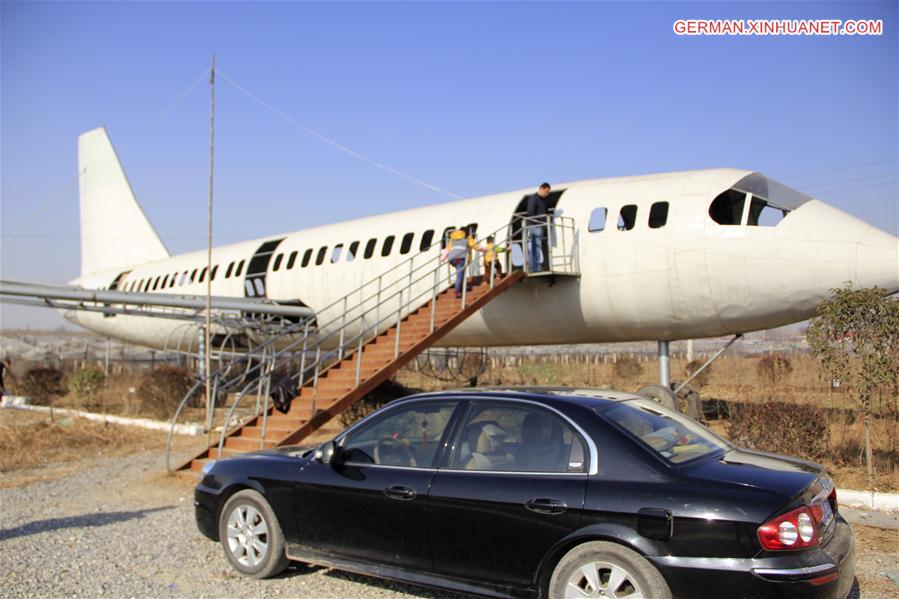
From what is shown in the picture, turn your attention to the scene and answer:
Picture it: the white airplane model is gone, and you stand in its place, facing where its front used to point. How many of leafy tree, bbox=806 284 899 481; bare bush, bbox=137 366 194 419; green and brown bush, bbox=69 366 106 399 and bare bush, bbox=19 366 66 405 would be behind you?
3

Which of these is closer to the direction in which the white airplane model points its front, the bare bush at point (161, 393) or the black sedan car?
the black sedan car

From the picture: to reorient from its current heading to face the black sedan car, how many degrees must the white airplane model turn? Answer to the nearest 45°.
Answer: approximately 45° to its right

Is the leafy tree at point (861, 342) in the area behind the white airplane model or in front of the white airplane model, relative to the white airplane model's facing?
in front

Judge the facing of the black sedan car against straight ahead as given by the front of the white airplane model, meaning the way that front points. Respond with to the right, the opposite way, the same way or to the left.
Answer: the opposite way

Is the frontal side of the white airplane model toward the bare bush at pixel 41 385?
no

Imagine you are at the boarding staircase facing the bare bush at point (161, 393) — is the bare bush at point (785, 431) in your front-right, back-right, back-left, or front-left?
back-right

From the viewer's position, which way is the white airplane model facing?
facing the viewer and to the right of the viewer

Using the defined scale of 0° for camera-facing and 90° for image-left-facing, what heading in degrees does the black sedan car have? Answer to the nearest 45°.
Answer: approximately 135°

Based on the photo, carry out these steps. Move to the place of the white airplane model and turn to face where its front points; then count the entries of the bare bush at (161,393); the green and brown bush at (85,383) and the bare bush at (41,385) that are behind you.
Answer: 3

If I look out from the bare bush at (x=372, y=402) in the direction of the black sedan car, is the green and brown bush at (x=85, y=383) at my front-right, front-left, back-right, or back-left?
back-right
